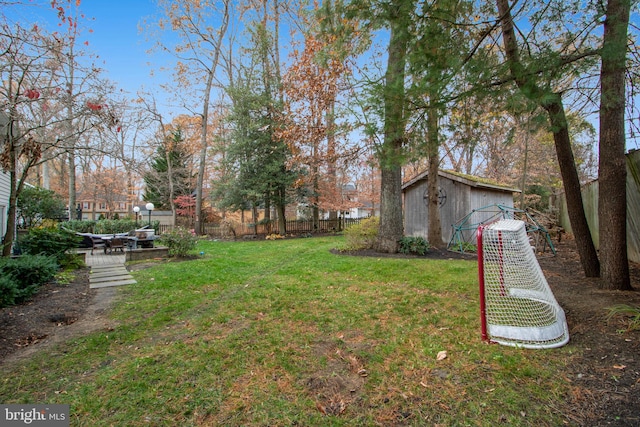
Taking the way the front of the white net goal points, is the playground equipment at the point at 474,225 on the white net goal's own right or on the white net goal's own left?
on the white net goal's own right

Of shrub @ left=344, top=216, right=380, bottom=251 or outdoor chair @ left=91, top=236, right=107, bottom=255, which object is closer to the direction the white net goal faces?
the outdoor chair

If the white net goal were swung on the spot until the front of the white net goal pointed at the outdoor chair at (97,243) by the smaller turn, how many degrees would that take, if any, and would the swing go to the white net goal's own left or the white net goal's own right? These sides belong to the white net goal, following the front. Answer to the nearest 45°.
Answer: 0° — it already faces it

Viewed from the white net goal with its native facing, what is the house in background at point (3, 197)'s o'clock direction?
The house in background is roughly at 12 o'clock from the white net goal.

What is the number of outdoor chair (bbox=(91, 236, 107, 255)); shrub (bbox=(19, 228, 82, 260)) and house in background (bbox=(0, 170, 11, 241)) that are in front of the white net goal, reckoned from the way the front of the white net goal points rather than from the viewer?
3

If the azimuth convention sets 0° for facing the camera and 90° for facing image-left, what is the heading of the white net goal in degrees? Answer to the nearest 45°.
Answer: approximately 90°

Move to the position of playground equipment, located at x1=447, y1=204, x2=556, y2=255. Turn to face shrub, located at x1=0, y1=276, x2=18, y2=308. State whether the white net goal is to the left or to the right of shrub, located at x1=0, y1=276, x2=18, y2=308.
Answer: left

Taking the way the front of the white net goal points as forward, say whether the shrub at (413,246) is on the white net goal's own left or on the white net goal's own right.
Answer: on the white net goal's own right

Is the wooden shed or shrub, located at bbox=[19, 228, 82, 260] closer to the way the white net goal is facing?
the shrub
